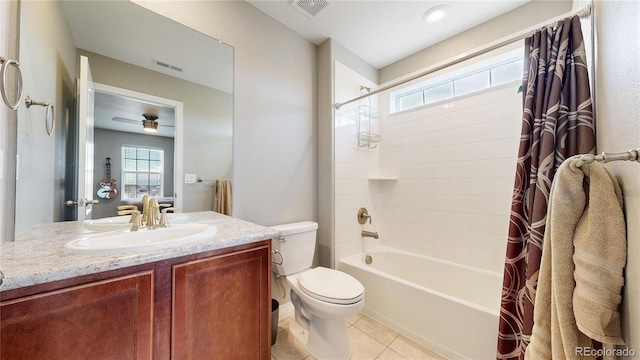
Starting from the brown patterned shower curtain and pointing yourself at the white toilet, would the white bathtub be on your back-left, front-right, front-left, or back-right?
front-right

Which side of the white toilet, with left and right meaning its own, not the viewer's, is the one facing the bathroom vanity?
right

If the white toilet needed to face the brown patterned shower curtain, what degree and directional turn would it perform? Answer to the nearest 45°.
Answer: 0° — it already faces it

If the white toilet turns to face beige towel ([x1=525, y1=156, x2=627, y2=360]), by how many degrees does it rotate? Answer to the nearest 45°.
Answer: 0° — it already faces it

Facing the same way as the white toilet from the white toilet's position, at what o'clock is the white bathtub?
The white bathtub is roughly at 10 o'clock from the white toilet.
